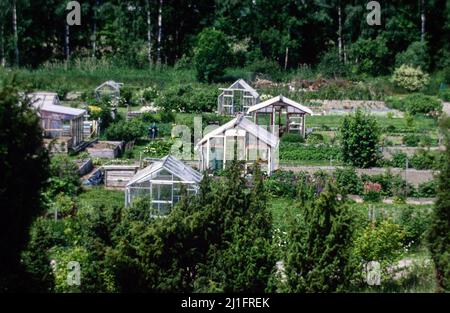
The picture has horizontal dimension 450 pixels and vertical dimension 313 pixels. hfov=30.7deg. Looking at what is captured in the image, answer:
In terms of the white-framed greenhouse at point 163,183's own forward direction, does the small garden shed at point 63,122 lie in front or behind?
behind

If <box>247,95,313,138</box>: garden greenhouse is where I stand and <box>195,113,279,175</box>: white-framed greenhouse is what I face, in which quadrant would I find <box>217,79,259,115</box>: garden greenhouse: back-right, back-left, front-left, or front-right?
back-right

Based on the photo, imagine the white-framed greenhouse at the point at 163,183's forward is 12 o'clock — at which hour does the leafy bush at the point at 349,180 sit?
The leafy bush is roughly at 8 o'clock from the white-framed greenhouse.

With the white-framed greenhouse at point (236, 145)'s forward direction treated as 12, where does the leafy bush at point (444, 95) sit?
The leafy bush is roughly at 7 o'clock from the white-framed greenhouse.

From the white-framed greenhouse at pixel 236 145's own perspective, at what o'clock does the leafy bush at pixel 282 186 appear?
The leafy bush is roughly at 11 o'clock from the white-framed greenhouse.

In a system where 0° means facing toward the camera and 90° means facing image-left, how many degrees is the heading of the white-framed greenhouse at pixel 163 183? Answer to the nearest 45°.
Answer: approximately 0°

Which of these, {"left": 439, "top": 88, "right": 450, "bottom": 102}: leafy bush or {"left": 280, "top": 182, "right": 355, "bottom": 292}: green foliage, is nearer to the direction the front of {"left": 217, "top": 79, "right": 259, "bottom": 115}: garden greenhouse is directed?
the green foliage

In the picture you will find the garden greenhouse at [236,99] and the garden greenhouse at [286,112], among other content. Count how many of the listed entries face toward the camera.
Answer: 2

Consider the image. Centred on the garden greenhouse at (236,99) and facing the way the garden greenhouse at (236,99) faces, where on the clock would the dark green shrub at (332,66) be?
The dark green shrub is roughly at 7 o'clock from the garden greenhouse.

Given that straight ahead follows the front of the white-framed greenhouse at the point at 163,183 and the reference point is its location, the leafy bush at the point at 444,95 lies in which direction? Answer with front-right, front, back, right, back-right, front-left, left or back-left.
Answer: back-left

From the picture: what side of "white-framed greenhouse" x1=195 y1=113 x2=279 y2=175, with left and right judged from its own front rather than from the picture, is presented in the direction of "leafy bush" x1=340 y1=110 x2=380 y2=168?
left

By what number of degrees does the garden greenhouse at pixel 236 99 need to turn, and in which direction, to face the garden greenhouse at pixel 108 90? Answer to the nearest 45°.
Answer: approximately 90° to its right

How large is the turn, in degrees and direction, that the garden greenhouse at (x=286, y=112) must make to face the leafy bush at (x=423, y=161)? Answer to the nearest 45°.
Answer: approximately 45° to its left

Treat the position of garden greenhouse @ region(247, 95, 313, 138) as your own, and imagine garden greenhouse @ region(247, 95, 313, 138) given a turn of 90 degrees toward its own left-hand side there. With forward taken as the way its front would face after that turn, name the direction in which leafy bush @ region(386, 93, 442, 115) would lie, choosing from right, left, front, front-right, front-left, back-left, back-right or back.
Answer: front-left
